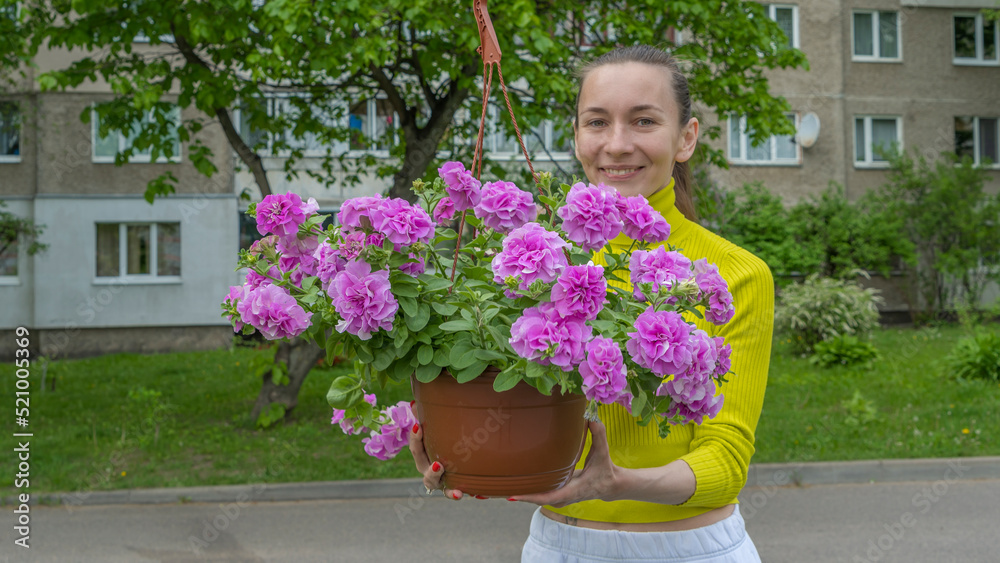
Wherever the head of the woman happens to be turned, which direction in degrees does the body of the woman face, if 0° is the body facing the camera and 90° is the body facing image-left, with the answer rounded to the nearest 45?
approximately 45°

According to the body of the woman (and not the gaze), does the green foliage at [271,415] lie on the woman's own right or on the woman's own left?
on the woman's own right

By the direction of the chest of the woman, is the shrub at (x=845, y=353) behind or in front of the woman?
behind

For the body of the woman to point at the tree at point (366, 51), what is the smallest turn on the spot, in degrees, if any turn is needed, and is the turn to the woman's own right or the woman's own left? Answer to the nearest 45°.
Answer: approximately 135° to the woman's own right

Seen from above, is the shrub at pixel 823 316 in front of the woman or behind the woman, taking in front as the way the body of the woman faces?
behind
